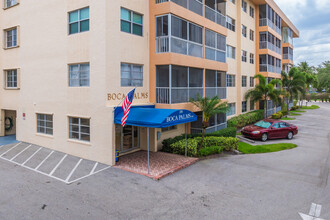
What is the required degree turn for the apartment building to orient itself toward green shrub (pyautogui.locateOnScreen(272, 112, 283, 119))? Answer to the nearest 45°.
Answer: approximately 90° to its left

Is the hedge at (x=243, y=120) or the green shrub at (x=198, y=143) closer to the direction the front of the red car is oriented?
the green shrub

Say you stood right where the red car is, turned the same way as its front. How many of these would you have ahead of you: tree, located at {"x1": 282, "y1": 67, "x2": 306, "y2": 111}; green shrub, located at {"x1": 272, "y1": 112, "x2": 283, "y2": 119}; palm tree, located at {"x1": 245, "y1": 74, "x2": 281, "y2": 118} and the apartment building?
1

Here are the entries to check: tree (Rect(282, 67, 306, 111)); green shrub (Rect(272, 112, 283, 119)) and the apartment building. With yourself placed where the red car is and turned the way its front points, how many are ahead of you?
1

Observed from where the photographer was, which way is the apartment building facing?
facing the viewer and to the right of the viewer

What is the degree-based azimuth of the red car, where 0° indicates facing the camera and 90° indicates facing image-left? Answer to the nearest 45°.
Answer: approximately 45°

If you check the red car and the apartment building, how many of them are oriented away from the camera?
0

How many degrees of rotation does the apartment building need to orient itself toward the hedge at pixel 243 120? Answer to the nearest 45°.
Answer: approximately 90° to its left

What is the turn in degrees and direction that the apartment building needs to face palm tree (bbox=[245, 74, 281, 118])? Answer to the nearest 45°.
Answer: approximately 90° to its left
